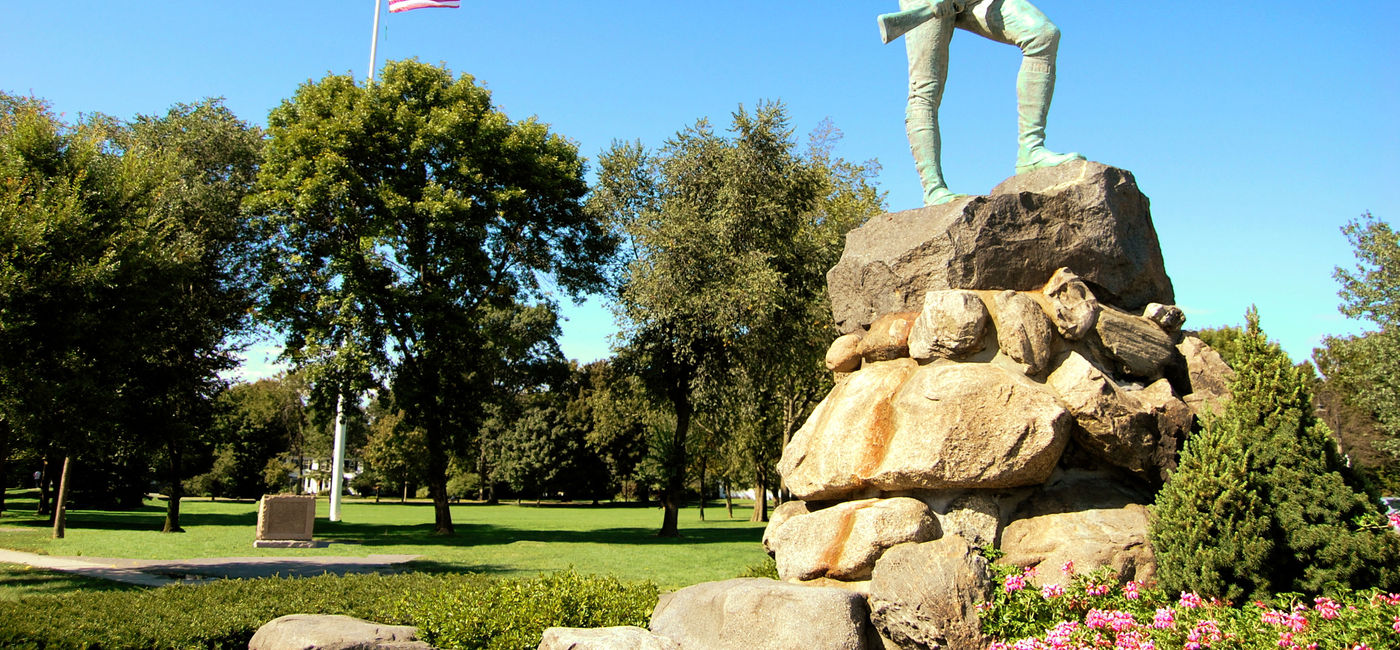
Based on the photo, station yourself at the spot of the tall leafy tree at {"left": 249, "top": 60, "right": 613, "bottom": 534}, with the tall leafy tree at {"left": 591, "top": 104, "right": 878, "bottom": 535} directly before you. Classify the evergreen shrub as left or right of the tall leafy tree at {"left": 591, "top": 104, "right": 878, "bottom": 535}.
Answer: right

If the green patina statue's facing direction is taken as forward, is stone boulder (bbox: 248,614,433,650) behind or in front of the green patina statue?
behind

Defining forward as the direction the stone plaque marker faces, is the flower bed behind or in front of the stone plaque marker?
in front

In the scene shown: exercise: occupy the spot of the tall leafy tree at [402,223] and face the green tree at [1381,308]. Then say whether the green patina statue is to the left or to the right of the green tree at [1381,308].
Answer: right

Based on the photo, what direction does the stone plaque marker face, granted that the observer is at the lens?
facing the viewer

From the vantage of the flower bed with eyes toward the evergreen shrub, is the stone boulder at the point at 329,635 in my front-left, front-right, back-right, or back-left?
back-left

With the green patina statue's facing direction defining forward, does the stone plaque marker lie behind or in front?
behind

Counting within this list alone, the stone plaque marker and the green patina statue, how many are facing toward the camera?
1

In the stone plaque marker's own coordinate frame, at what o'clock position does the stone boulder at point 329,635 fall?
The stone boulder is roughly at 12 o'clock from the stone plaque marker.

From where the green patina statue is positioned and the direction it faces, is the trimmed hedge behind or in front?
behind

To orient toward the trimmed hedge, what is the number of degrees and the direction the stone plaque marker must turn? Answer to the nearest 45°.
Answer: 0° — it already faces it

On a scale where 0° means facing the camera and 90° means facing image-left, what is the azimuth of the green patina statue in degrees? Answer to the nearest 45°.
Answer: approximately 270°
